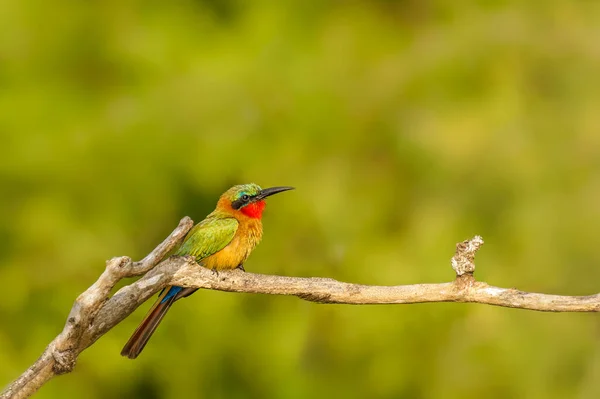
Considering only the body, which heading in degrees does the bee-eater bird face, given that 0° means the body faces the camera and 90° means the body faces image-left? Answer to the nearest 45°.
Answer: approximately 270°
